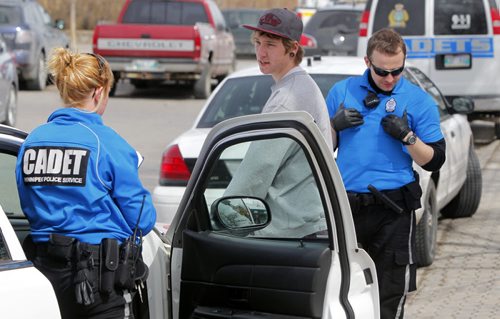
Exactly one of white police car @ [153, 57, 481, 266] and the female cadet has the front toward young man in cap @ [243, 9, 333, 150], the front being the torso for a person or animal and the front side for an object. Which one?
the female cadet

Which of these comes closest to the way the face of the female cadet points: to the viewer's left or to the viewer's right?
to the viewer's right

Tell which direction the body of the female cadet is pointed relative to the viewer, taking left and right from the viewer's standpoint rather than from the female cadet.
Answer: facing away from the viewer and to the right of the viewer

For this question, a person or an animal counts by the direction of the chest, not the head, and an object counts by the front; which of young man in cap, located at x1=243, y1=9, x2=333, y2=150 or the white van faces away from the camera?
the white van

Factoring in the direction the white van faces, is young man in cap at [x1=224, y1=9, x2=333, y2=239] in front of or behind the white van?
behind

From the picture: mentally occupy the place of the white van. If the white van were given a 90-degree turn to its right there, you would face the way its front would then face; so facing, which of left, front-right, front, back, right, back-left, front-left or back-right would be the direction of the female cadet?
right

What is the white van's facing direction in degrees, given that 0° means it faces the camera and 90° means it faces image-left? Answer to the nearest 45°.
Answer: approximately 180°

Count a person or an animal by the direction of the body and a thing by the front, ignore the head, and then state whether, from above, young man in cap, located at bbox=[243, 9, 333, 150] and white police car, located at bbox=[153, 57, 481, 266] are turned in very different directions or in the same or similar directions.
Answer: very different directions

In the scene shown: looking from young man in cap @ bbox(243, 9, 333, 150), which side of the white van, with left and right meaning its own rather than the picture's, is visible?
back

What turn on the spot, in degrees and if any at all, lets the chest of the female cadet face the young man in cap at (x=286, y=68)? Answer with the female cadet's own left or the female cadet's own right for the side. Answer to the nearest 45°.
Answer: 0° — they already face them

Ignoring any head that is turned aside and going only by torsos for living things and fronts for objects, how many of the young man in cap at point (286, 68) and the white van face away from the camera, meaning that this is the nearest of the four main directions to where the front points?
1

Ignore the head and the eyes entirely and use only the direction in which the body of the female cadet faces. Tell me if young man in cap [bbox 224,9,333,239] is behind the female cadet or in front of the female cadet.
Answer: in front

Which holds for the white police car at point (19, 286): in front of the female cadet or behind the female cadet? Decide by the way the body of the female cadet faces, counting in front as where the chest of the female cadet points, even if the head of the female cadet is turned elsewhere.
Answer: behind

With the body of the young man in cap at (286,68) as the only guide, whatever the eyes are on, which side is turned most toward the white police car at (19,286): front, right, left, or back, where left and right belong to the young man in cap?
front

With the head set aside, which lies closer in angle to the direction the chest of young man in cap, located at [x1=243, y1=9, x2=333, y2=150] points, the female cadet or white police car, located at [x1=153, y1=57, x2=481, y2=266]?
the female cadet

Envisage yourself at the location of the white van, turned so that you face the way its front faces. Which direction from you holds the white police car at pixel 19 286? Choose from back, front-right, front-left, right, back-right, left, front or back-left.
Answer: back
